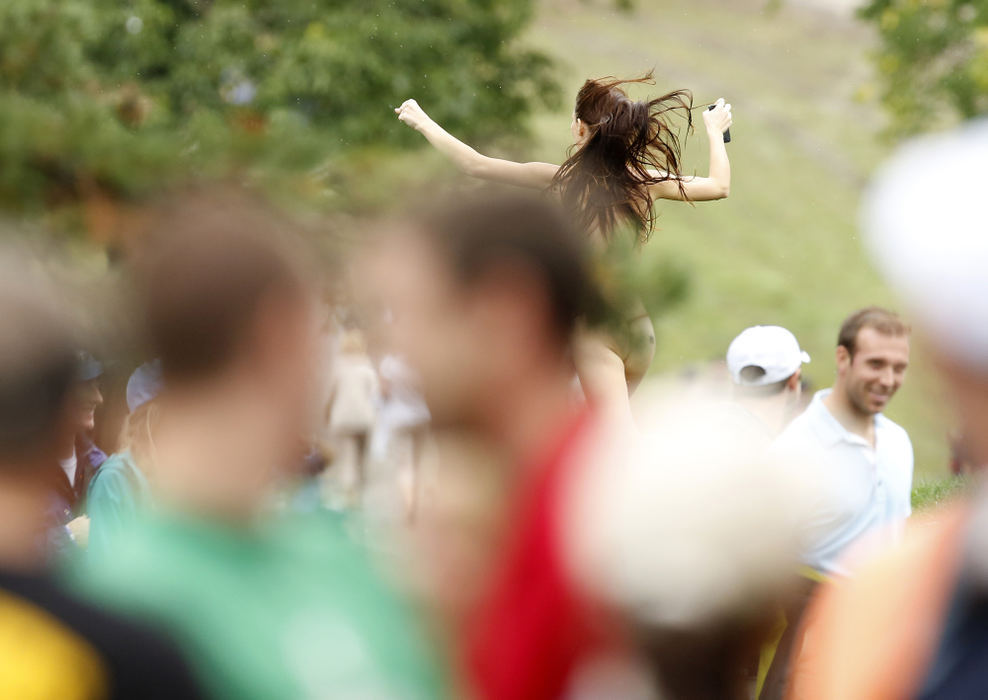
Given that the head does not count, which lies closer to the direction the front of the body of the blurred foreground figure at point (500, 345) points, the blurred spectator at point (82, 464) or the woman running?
the blurred spectator

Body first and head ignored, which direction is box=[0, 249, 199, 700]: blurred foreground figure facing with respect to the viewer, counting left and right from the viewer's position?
facing away from the viewer

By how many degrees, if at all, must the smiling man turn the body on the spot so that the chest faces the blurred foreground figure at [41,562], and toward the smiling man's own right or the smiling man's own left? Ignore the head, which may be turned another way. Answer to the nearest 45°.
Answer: approximately 45° to the smiling man's own right

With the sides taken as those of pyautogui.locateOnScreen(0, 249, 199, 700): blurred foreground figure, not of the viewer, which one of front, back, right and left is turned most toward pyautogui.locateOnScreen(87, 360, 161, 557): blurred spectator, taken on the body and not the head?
front

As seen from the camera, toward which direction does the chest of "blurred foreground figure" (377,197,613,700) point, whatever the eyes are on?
to the viewer's left

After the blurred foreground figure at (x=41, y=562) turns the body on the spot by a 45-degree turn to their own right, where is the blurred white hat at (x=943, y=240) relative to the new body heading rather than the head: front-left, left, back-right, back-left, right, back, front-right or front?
right

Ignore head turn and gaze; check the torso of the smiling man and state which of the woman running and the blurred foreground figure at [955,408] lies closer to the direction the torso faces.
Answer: the blurred foreground figure

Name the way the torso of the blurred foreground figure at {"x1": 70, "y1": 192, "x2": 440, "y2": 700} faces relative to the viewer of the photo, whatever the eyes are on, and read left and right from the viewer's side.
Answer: facing away from the viewer and to the right of the viewer

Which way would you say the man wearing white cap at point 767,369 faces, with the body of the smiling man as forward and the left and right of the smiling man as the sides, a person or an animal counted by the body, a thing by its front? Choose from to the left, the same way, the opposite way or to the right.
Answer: to the left

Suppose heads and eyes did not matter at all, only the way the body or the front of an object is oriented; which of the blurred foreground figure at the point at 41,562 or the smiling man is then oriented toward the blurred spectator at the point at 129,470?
the blurred foreground figure

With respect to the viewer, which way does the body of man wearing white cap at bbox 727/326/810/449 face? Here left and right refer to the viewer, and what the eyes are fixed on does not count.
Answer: facing away from the viewer and to the right of the viewer

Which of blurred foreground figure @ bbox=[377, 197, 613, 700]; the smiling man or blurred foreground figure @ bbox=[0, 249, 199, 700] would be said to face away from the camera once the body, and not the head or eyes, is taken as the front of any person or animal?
blurred foreground figure @ bbox=[0, 249, 199, 700]

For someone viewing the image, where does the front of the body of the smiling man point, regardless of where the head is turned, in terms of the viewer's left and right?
facing the viewer and to the right of the viewer
